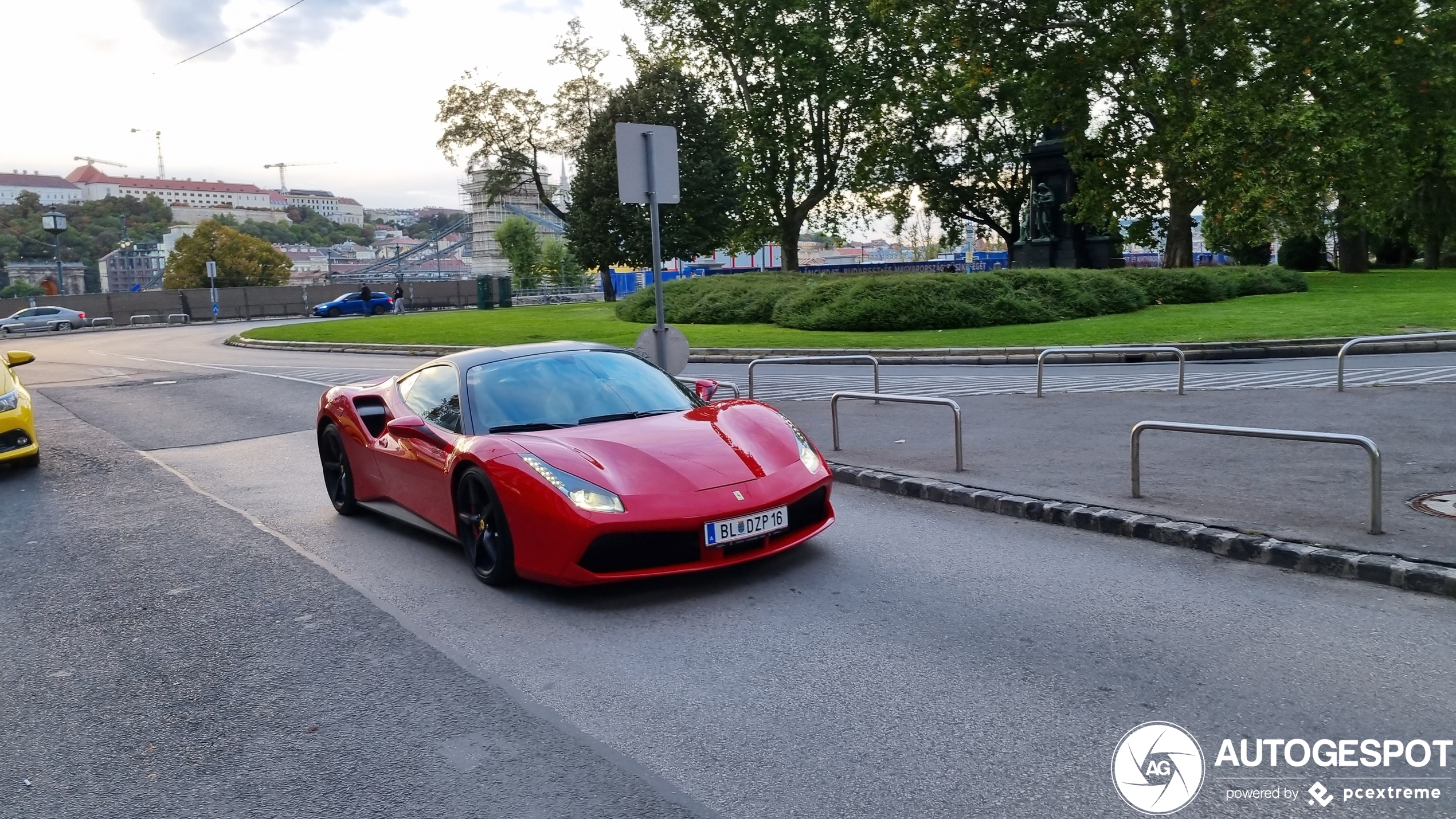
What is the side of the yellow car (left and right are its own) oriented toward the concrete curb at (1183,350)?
left

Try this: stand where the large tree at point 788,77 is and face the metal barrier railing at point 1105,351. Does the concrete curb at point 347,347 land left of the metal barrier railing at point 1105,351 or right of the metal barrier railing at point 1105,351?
right

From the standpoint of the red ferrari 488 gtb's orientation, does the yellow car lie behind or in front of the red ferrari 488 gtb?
behind

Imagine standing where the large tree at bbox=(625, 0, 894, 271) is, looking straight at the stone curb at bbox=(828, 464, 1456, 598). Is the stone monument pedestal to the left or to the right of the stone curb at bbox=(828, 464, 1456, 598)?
left

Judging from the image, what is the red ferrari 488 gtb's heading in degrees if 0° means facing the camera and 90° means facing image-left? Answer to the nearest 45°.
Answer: approximately 315°

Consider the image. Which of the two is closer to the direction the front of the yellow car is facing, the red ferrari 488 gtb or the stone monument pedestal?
the red ferrari 488 gtb

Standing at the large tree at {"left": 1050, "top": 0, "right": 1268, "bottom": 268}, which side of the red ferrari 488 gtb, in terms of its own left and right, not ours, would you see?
left

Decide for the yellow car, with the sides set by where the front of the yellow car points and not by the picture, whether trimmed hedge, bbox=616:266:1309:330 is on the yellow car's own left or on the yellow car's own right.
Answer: on the yellow car's own left

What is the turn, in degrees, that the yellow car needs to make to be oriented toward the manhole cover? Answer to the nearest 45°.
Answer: approximately 45° to its left

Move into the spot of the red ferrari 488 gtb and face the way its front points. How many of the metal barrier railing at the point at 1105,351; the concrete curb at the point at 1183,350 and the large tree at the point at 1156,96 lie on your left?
3
